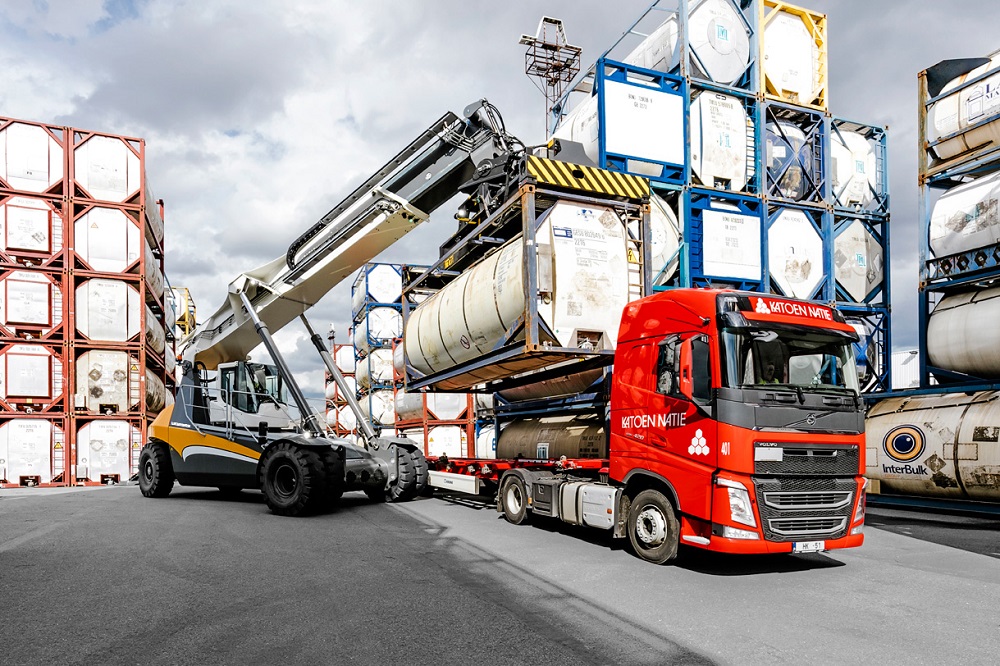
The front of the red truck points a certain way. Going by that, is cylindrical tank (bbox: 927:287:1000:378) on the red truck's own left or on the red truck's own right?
on the red truck's own left

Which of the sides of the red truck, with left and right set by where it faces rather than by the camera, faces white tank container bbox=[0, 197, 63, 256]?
back

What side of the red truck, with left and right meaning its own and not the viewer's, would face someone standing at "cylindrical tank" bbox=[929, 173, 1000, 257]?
left

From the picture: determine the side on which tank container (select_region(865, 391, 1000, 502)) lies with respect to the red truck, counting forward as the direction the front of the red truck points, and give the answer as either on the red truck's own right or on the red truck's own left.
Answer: on the red truck's own left

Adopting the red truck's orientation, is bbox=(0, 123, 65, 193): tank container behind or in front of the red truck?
behind

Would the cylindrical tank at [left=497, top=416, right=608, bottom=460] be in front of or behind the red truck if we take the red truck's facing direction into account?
behind

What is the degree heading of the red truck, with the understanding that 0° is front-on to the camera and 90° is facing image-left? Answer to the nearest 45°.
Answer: approximately 315°

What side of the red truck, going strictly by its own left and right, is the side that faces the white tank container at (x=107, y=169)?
back

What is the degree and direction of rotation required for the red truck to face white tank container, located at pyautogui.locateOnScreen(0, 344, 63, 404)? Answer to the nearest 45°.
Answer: approximately 180°

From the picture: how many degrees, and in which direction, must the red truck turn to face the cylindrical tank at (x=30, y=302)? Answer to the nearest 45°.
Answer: approximately 180°
